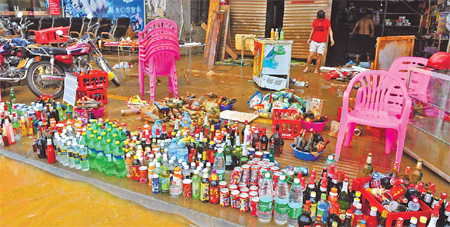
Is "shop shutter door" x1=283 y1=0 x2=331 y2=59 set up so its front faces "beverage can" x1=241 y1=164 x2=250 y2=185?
yes

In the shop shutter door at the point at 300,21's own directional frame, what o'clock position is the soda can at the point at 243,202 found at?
The soda can is roughly at 12 o'clock from the shop shutter door.

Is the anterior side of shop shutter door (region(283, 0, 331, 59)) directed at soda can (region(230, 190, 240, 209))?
yes

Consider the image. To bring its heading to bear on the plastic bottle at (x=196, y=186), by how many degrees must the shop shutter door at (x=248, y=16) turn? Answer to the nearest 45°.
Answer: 0° — it already faces it

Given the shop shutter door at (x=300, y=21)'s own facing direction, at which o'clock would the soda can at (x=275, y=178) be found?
The soda can is roughly at 12 o'clock from the shop shutter door.

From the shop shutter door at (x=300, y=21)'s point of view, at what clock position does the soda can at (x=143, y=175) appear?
The soda can is roughly at 12 o'clock from the shop shutter door.

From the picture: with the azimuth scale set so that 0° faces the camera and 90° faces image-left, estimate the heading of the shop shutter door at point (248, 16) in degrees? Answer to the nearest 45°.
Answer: approximately 0°

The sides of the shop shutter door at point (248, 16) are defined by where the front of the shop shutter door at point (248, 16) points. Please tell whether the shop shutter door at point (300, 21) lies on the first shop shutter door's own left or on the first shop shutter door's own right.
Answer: on the first shop shutter door's own left

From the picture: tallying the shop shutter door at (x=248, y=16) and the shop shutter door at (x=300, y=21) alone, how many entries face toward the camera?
2
